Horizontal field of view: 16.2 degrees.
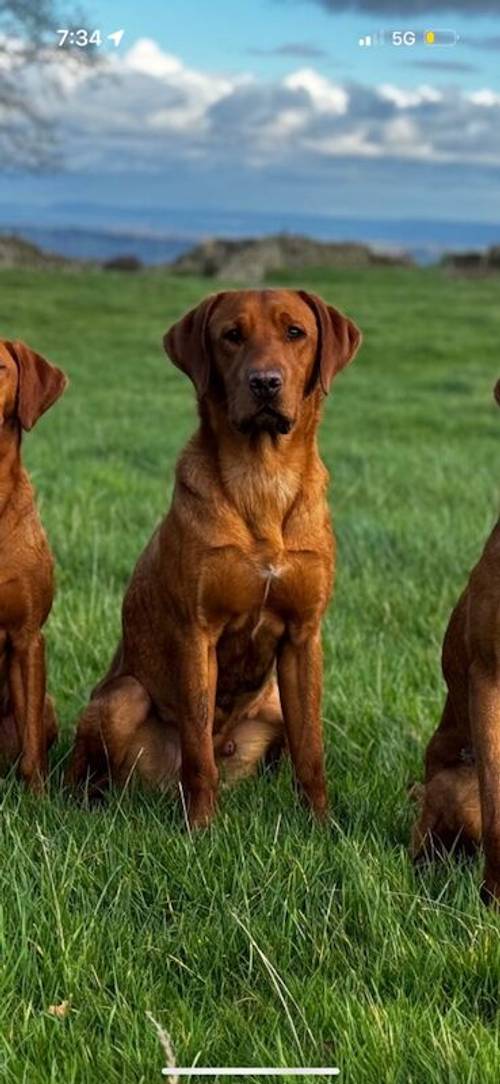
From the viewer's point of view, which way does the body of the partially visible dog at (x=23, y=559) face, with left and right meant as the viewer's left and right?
facing the viewer

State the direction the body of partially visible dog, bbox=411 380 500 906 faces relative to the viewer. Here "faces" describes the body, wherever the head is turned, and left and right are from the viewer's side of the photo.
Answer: facing the viewer and to the right of the viewer

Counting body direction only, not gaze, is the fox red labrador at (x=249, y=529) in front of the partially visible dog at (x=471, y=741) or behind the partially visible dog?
behind

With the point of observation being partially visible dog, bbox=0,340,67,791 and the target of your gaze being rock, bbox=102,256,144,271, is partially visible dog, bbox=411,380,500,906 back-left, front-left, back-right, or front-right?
back-right

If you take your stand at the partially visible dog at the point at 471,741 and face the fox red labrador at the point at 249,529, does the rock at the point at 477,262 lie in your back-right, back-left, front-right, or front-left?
front-right

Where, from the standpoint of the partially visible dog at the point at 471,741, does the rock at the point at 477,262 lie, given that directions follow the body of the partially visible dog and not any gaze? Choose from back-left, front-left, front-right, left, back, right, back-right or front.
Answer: back-left

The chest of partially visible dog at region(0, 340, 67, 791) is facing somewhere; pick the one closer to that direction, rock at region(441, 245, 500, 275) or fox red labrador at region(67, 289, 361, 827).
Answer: the fox red labrador

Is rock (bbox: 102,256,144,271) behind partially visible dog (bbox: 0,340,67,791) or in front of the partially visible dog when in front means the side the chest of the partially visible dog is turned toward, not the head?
behind

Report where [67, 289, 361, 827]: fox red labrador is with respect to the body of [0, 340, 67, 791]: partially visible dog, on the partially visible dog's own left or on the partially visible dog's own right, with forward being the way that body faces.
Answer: on the partially visible dog's own left

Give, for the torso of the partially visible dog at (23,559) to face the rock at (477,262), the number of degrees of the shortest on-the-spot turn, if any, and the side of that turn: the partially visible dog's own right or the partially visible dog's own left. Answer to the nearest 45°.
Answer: approximately 180°

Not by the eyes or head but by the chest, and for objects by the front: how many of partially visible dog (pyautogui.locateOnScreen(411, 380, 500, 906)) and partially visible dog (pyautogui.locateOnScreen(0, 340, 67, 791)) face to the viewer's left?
0

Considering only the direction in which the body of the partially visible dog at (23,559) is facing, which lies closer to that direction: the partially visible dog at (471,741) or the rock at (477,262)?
the partially visible dog
